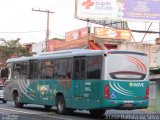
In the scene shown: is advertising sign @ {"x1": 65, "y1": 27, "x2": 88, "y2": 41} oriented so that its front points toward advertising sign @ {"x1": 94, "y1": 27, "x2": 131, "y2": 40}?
no

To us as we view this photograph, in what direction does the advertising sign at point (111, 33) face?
facing the viewer and to the right of the viewer

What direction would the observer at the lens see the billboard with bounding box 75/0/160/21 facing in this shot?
facing the viewer

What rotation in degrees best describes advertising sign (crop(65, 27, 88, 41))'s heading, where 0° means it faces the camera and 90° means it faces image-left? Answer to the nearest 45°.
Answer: approximately 45°

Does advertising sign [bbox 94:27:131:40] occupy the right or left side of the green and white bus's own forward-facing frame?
on its right

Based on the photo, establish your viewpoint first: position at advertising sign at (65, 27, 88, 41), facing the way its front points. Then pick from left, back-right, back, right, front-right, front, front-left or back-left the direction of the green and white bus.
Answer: front-left

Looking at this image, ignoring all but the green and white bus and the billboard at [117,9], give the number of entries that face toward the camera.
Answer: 1

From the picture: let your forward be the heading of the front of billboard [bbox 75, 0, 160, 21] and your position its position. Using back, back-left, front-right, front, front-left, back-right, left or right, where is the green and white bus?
front

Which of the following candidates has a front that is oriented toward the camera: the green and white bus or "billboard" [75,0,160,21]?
the billboard

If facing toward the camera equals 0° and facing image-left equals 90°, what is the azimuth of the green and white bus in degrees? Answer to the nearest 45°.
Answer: approximately 135°

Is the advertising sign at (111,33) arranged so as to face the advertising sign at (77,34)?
no
